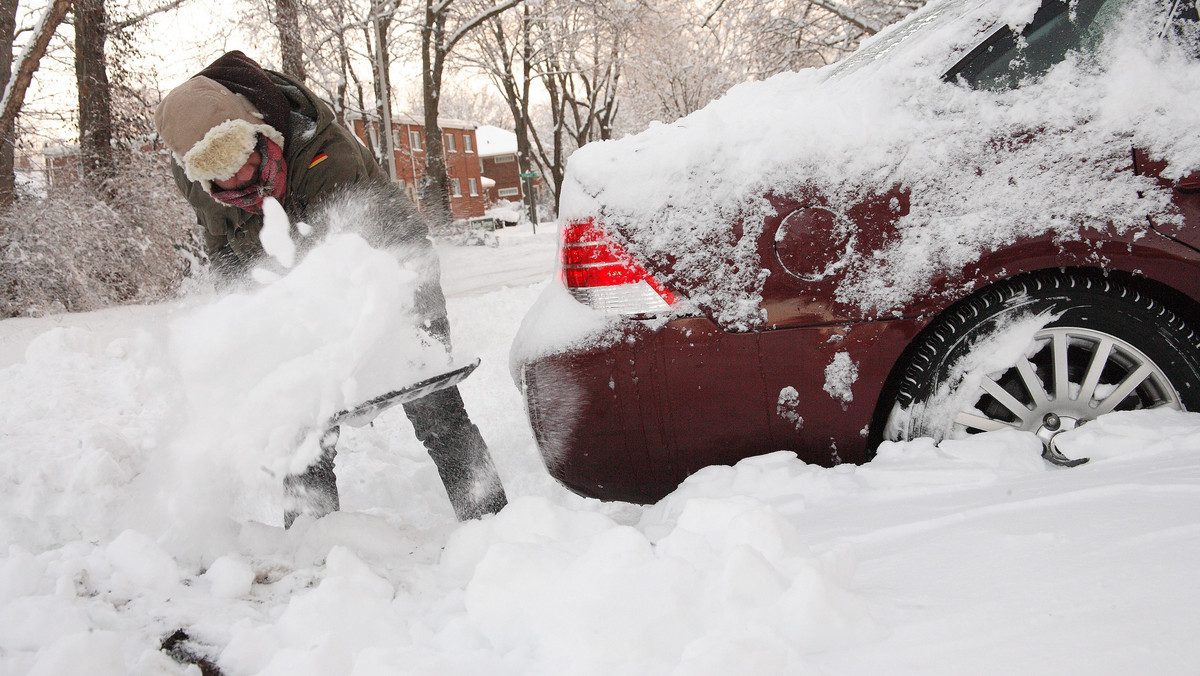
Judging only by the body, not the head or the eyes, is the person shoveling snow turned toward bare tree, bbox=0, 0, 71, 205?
no

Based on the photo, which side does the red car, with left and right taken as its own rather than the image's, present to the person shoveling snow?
back

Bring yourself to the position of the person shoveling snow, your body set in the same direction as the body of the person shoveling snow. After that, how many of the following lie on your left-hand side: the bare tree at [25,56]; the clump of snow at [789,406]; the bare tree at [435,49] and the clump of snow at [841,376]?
2

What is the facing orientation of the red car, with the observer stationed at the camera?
facing to the right of the viewer

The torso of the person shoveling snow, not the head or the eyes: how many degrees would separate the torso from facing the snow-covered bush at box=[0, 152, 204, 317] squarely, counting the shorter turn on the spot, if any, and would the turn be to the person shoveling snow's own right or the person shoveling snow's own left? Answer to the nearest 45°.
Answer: approximately 135° to the person shoveling snow's own right

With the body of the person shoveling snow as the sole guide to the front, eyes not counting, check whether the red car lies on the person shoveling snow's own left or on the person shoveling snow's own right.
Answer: on the person shoveling snow's own left

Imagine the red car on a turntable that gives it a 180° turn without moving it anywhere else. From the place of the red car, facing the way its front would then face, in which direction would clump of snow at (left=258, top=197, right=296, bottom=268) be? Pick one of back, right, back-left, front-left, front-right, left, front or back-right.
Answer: front

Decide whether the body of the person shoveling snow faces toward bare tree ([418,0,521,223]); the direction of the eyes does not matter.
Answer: no

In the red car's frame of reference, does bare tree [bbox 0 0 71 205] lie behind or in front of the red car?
behind

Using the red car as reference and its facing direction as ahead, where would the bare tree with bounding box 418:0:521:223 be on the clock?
The bare tree is roughly at 8 o'clock from the red car.
